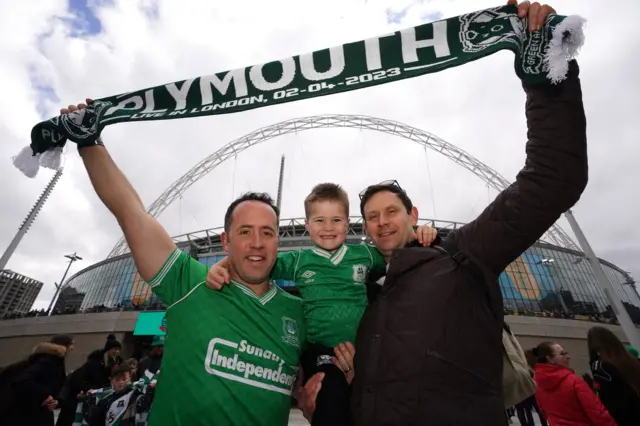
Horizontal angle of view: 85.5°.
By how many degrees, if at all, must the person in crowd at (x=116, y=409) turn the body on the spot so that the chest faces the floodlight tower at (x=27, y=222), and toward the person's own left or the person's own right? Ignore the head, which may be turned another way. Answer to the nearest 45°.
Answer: approximately 180°

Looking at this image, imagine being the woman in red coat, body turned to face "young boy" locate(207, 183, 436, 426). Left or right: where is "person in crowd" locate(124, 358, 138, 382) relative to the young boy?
right

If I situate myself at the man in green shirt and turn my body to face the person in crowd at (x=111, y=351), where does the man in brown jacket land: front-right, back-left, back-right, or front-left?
back-right

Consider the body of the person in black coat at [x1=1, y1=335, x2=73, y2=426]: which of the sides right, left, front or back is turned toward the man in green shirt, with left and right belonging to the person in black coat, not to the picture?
right

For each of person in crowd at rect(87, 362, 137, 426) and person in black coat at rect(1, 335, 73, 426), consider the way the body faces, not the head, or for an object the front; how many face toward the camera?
1
